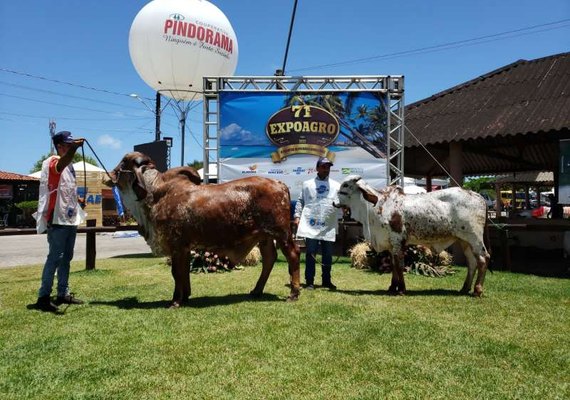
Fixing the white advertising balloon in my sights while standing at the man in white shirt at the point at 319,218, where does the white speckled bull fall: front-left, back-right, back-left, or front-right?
back-right

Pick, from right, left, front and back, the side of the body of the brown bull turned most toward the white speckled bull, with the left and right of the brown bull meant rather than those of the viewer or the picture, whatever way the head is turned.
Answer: back

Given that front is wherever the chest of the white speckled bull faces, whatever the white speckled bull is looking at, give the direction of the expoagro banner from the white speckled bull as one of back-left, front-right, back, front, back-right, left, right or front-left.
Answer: front-right

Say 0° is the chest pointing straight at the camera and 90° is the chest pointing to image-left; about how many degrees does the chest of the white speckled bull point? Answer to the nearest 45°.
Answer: approximately 90°

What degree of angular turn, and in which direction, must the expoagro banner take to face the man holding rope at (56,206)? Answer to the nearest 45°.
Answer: approximately 45° to its right

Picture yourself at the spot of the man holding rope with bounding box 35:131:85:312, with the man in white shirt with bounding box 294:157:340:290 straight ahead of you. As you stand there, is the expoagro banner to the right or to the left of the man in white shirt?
left

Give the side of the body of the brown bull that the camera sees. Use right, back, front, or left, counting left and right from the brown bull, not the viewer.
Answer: left

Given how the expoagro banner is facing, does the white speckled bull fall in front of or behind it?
in front

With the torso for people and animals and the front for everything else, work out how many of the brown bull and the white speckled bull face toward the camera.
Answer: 0

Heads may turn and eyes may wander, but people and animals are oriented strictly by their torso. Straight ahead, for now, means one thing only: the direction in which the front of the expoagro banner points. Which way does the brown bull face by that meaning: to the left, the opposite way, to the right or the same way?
to the right

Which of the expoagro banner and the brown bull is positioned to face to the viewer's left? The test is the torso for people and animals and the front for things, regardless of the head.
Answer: the brown bull

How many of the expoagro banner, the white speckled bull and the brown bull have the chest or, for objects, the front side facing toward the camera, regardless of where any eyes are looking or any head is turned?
1

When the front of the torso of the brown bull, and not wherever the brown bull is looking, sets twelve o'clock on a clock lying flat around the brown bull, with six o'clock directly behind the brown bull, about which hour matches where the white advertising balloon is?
The white advertising balloon is roughly at 3 o'clock from the brown bull.

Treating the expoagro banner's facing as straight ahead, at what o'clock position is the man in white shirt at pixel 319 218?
The man in white shirt is roughly at 12 o'clock from the expoagro banner.

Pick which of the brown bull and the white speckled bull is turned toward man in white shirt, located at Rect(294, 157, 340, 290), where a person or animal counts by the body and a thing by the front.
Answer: the white speckled bull

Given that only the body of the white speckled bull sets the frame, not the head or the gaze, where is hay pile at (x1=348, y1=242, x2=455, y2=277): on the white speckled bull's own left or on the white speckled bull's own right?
on the white speckled bull's own right
